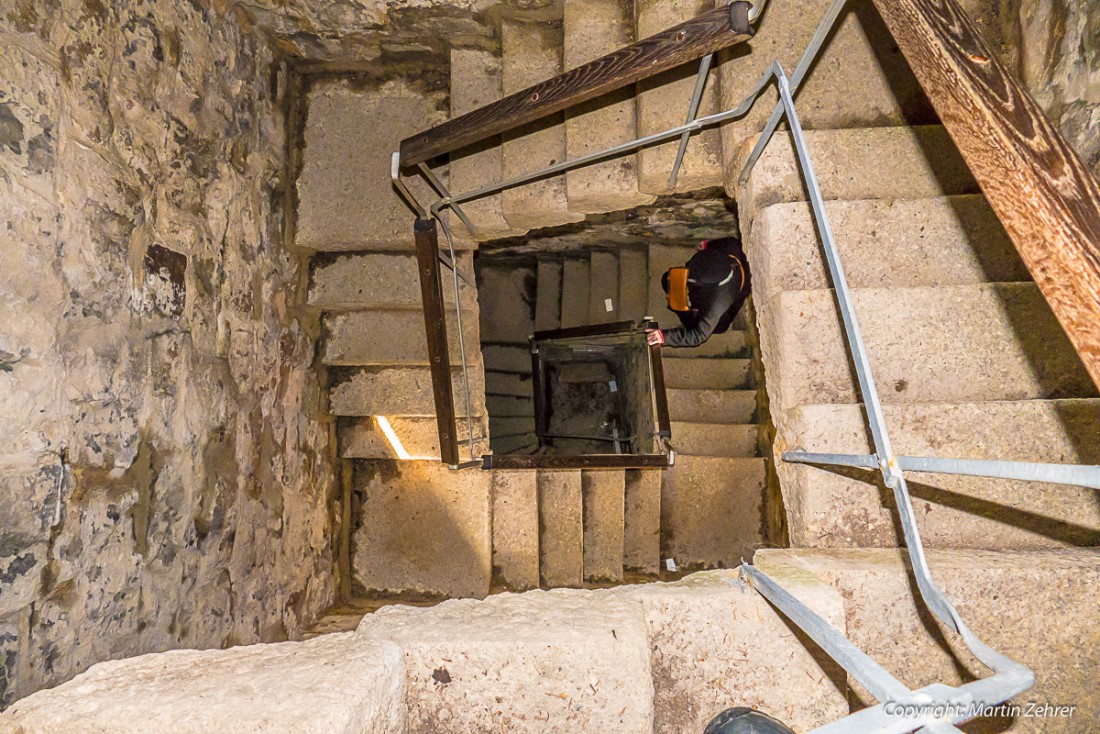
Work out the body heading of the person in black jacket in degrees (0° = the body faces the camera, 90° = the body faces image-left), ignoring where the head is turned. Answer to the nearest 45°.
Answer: approximately 90°

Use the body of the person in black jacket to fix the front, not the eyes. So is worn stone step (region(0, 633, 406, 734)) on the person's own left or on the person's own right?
on the person's own left
